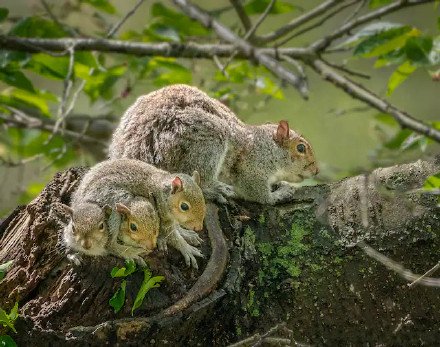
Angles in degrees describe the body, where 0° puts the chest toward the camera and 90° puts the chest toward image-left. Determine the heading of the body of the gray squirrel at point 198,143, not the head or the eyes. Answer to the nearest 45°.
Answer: approximately 270°

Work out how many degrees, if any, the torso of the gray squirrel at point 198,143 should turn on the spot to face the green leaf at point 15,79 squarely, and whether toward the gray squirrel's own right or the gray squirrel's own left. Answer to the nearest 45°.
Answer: approximately 135° to the gray squirrel's own left

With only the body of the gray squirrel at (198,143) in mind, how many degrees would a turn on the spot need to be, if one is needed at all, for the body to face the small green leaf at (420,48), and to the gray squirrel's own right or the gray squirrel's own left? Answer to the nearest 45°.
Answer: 0° — it already faces it

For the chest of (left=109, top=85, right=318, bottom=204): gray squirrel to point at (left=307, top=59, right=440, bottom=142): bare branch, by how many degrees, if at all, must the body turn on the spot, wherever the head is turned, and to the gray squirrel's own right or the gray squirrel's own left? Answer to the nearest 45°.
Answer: approximately 45° to the gray squirrel's own left

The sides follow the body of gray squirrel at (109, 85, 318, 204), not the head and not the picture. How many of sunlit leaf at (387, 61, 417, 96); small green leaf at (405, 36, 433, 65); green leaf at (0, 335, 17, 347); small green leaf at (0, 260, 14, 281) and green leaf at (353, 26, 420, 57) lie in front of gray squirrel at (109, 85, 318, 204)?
3

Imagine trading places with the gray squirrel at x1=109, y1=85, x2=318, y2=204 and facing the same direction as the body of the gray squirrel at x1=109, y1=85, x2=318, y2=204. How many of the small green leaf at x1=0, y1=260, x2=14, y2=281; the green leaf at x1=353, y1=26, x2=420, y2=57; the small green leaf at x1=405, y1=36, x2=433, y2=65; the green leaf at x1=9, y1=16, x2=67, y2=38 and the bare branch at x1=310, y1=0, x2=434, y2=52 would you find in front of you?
3

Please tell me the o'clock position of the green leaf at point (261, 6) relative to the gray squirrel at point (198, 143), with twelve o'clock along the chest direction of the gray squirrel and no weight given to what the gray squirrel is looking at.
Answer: The green leaf is roughly at 10 o'clock from the gray squirrel.

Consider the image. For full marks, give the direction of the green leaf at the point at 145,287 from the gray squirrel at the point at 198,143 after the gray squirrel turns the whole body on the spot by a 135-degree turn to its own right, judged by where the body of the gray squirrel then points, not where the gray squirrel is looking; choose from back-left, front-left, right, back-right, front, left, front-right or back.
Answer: front-left

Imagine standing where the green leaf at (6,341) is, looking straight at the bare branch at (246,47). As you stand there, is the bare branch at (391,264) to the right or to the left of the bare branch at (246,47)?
right

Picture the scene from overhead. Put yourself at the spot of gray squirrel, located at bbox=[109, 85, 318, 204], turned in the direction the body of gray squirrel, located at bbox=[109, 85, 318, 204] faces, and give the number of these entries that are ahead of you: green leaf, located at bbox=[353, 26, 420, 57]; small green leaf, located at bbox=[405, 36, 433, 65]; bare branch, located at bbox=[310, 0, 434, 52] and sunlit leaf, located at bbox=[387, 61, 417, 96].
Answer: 4

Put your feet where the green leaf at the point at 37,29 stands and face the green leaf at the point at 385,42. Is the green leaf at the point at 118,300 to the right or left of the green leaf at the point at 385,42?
right

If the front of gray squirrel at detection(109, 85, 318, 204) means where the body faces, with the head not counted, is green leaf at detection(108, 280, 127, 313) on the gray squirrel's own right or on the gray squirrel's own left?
on the gray squirrel's own right

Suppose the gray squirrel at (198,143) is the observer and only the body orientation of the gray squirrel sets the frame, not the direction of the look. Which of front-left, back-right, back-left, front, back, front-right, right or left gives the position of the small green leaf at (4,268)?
back-right

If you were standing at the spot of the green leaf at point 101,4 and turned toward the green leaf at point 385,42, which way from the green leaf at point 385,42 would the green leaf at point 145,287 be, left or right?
right

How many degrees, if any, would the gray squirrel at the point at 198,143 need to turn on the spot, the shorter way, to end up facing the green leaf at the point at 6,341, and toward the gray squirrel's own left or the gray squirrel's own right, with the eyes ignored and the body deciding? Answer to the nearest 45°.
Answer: approximately 135° to the gray squirrel's own right

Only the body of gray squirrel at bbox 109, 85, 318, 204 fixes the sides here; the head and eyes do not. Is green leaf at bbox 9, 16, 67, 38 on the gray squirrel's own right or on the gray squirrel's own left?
on the gray squirrel's own left
